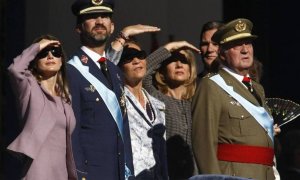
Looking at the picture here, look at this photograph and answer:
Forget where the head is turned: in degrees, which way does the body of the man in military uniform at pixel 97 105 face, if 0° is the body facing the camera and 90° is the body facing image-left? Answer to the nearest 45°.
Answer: approximately 315°

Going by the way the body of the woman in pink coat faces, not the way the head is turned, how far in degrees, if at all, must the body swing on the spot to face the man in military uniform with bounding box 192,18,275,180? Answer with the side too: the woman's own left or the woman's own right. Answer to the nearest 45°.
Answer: approximately 45° to the woman's own left

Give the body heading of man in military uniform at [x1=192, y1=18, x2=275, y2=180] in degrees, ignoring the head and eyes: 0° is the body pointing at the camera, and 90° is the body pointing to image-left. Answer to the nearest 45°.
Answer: approximately 315°
